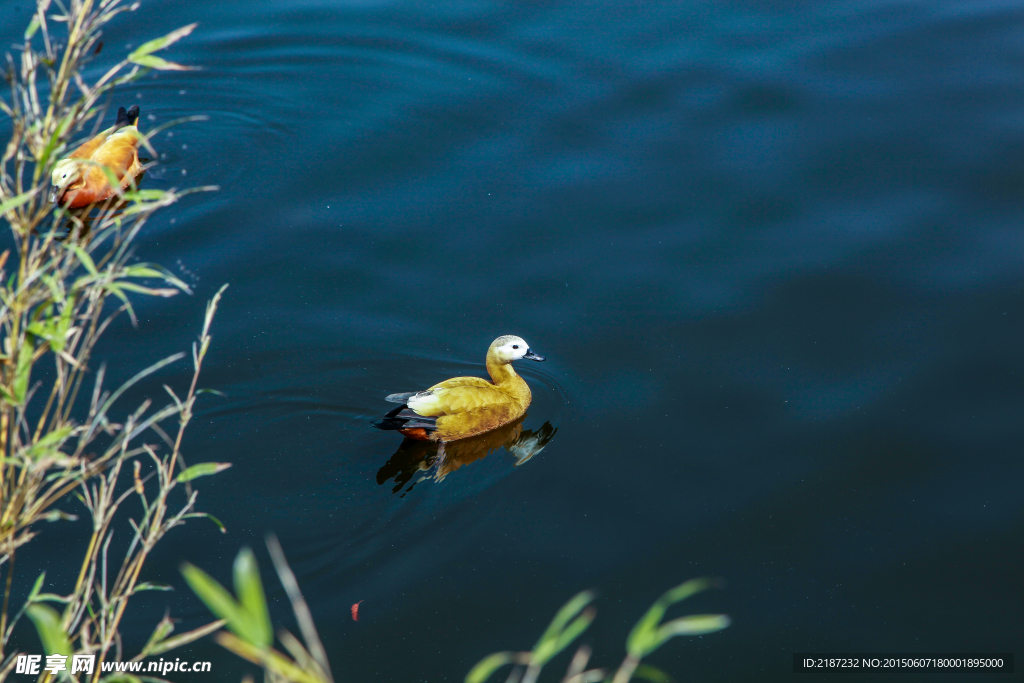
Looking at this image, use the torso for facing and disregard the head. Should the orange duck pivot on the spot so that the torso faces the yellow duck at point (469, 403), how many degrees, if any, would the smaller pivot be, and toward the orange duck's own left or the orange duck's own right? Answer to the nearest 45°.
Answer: approximately 90° to the orange duck's own left

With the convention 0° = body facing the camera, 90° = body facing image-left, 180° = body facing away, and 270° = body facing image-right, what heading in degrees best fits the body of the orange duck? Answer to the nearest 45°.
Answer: approximately 45°
